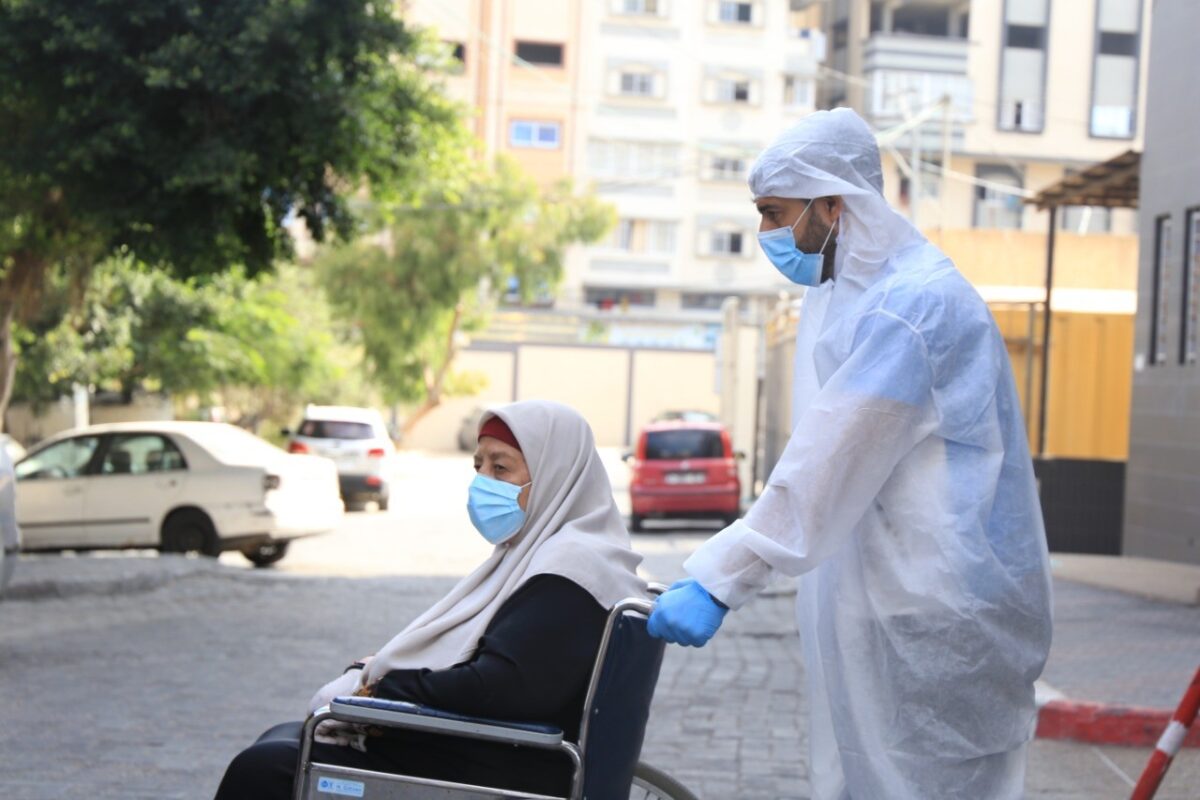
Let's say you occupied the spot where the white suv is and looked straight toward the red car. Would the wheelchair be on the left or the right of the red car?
right

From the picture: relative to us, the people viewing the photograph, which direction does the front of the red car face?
facing away from the viewer

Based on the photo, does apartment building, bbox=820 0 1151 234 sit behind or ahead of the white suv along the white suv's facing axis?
ahead

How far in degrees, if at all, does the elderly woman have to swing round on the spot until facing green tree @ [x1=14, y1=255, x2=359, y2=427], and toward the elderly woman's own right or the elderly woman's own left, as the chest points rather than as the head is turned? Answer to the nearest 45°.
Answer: approximately 90° to the elderly woman's own right

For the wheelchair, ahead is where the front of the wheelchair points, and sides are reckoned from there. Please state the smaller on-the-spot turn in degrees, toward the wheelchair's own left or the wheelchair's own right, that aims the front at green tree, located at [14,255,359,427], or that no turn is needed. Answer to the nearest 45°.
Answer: approximately 90° to the wheelchair's own right

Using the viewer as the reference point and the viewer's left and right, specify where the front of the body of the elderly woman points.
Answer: facing to the left of the viewer

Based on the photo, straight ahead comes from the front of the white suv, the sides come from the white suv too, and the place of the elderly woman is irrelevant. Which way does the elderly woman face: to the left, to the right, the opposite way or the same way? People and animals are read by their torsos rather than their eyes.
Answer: to the left

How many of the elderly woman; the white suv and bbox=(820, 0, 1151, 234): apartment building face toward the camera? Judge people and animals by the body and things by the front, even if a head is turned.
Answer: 1

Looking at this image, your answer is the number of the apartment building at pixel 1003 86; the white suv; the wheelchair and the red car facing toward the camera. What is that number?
1

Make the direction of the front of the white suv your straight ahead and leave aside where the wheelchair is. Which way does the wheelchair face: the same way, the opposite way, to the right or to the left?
to the left

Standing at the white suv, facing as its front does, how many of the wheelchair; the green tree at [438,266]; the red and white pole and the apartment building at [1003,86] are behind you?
2

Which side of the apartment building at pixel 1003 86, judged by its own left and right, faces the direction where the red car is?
front

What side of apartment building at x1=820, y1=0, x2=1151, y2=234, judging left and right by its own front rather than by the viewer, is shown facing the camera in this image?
front

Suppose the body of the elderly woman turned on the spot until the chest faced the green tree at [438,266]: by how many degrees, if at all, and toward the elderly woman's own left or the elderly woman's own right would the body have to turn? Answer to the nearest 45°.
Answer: approximately 90° to the elderly woman's own right

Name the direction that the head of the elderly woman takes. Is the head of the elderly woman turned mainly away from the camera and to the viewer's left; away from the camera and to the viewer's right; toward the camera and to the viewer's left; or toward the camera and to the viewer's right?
toward the camera and to the viewer's left

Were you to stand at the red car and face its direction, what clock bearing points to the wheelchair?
The wheelchair is roughly at 6 o'clock from the red car.

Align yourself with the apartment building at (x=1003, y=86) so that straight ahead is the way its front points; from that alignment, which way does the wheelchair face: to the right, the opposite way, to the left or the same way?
to the right

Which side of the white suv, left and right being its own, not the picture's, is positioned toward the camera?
back

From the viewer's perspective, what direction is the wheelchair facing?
to the viewer's left

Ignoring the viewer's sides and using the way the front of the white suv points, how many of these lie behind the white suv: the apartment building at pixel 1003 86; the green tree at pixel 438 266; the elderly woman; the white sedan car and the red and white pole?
3
